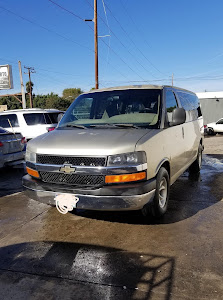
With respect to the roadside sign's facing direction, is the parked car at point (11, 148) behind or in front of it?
in front

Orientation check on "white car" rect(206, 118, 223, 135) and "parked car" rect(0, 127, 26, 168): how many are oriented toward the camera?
0

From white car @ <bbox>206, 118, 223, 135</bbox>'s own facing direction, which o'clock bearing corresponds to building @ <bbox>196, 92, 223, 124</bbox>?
The building is roughly at 3 o'clock from the white car.

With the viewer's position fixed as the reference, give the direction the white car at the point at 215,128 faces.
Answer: facing to the right of the viewer

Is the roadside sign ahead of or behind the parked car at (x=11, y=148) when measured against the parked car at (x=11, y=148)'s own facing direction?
ahead

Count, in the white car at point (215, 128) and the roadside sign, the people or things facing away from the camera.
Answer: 0

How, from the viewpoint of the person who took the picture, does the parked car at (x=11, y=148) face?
facing away from the viewer and to the left of the viewer

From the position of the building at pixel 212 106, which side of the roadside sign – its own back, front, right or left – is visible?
left

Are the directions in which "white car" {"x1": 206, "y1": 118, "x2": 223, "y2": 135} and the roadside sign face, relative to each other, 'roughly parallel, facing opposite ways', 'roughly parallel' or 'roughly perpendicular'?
roughly perpendicular

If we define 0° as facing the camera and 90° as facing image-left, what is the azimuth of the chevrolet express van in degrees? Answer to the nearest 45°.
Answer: approximately 45°

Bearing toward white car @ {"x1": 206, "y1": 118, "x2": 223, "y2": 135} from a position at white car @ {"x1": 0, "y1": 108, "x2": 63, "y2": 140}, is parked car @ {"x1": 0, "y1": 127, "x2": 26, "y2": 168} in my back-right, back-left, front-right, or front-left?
back-right

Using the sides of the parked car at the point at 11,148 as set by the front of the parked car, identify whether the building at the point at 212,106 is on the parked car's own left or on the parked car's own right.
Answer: on the parked car's own right
